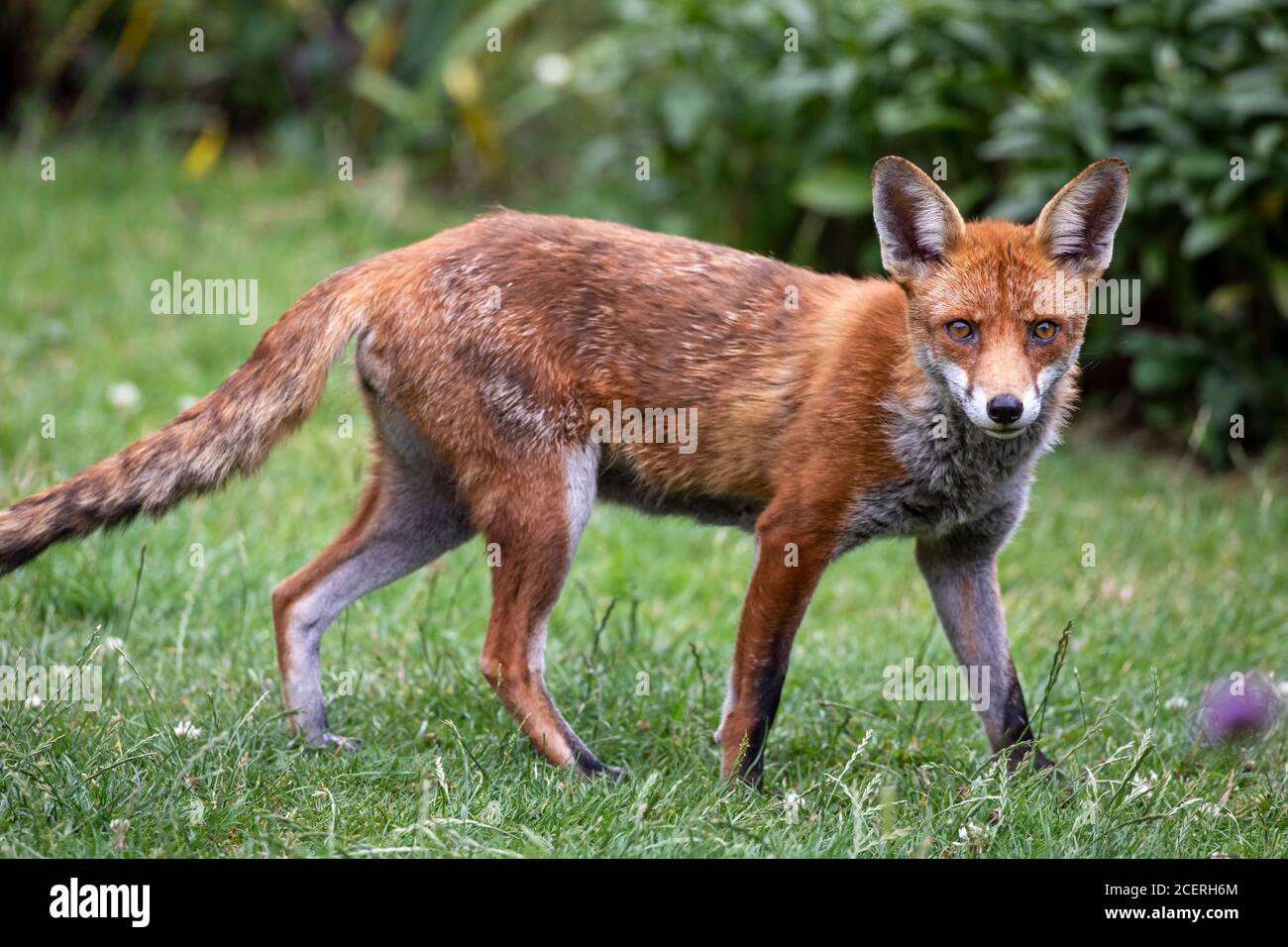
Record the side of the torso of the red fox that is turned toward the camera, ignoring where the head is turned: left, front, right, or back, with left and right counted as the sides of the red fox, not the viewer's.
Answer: right

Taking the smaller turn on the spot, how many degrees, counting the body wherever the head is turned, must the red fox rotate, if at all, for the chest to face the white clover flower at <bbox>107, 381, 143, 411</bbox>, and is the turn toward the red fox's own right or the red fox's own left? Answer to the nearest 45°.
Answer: approximately 135° to the red fox's own left

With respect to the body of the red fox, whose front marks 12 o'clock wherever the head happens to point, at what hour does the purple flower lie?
The purple flower is roughly at 12 o'clock from the red fox.
